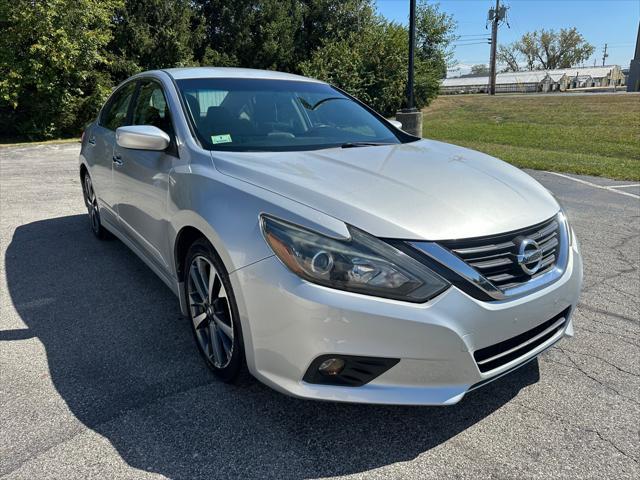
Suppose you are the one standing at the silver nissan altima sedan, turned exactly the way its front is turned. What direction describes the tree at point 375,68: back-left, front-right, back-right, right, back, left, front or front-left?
back-left

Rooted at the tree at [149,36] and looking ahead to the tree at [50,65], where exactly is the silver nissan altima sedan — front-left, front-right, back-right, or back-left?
front-left

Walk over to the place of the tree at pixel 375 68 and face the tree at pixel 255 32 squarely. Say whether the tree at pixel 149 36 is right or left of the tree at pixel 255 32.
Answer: left

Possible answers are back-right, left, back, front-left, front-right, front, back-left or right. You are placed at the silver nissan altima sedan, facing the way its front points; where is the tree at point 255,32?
back-left

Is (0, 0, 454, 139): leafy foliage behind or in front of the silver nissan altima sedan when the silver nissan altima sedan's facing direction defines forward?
behind

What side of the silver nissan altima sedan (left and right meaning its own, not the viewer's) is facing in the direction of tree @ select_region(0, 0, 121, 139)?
back

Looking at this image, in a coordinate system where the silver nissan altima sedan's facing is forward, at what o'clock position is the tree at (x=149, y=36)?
The tree is roughly at 7 o'clock from the silver nissan altima sedan.
